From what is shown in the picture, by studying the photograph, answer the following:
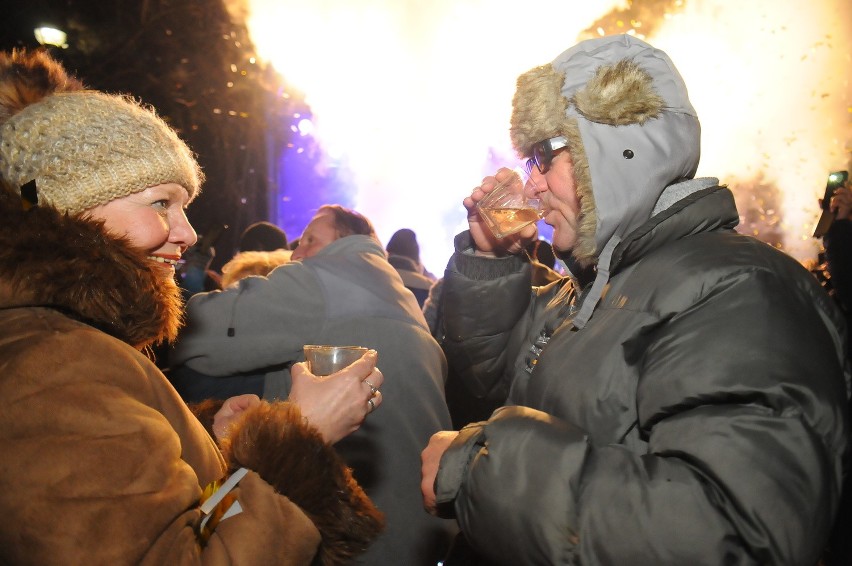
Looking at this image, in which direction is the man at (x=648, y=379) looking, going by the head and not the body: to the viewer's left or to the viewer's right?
to the viewer's left

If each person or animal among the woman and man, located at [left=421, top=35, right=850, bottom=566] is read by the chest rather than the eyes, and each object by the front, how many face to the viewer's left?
1

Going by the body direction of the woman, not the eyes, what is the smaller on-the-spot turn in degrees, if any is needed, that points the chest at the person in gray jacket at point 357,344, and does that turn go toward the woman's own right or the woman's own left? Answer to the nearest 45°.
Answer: approximately 45° to the woman's own left

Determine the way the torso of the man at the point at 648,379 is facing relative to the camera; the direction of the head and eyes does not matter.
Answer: to the viewer's left

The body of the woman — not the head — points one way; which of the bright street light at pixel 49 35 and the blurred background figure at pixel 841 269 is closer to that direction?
the blurred background figure

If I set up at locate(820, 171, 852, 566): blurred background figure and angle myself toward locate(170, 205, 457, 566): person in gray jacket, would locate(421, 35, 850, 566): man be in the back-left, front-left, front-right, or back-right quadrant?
front-left

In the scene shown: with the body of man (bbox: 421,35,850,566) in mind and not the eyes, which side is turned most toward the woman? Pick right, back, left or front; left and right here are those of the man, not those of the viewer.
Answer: front

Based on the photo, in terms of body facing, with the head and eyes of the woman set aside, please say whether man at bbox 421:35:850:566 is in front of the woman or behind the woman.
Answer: in front

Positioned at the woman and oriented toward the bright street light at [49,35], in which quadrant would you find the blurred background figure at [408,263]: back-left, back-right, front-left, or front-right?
front-right

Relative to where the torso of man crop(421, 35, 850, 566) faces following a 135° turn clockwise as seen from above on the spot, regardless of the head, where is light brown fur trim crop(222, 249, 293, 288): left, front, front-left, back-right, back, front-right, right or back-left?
left

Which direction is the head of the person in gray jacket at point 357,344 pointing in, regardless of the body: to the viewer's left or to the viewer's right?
to the viewer's left

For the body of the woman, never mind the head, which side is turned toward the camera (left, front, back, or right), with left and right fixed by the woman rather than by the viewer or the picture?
right

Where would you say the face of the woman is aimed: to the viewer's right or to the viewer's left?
to the viewer's right
